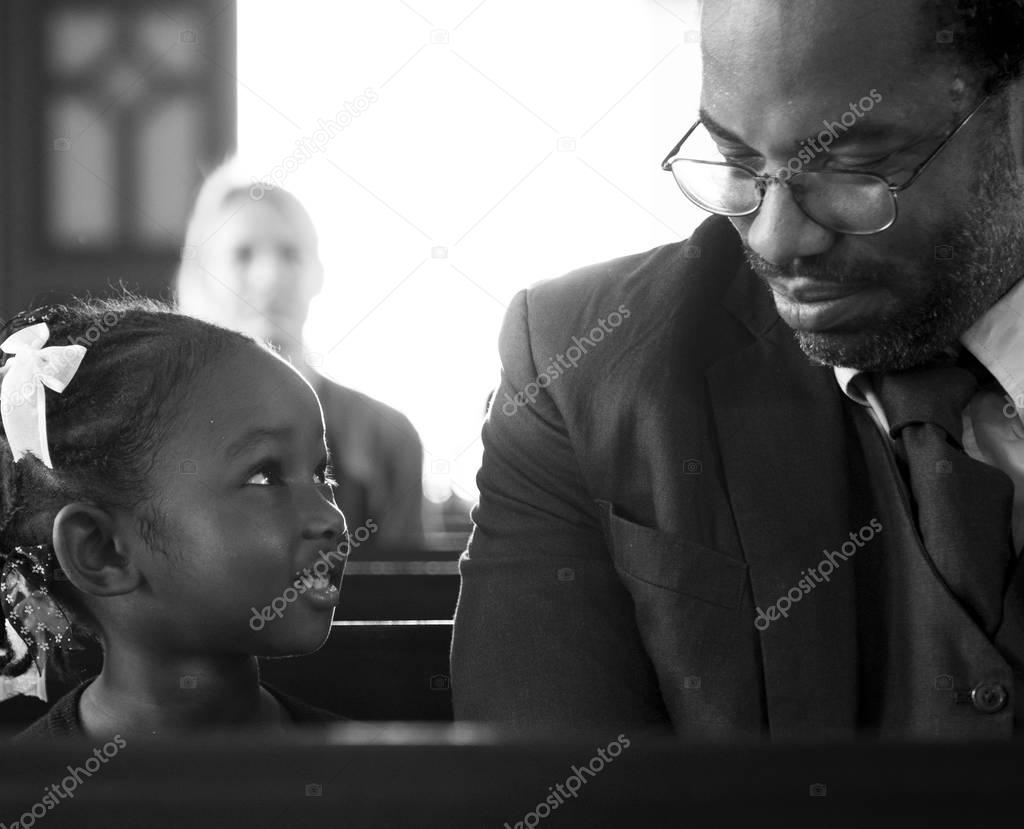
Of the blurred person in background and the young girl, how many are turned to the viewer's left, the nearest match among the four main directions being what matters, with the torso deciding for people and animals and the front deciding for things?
0

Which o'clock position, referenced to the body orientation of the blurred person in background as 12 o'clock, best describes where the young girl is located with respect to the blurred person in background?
The young girl is roughly at 12 o'clock from the blurred person in background.

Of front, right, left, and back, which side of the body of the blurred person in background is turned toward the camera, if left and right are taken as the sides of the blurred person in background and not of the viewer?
front

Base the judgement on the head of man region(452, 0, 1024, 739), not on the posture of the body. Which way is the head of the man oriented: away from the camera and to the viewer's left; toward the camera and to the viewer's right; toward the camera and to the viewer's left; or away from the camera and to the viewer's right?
toward the camera and to the viewer's left

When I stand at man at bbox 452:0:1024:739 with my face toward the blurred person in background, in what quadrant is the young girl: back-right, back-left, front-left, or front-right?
front-left

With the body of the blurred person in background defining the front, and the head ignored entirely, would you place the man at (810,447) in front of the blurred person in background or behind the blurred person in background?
in front

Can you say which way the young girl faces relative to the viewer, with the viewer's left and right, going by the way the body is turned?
facing the viewer and to the right of the viewer

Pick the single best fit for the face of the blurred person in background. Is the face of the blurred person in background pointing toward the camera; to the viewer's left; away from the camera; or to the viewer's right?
toward the camera
